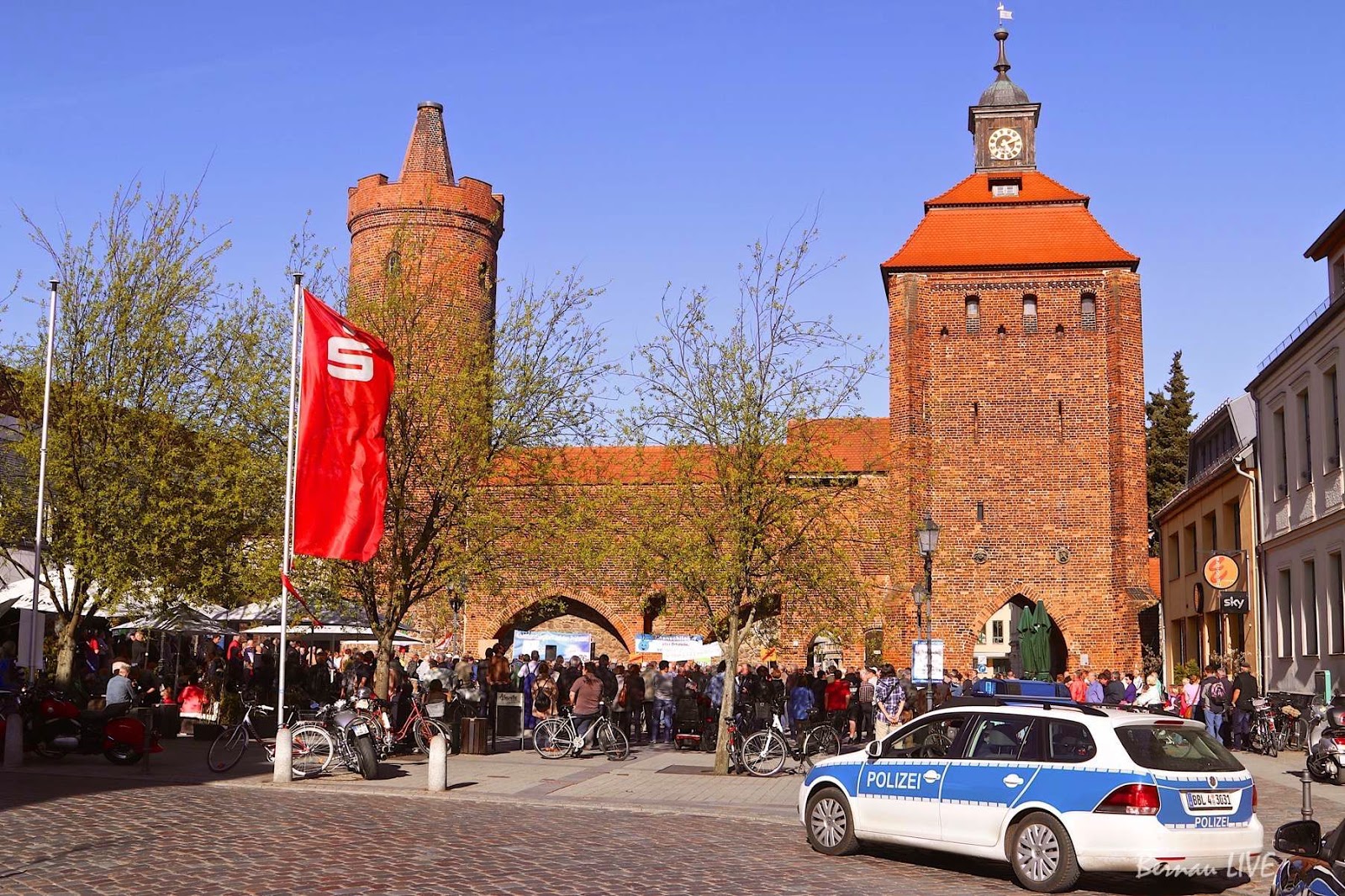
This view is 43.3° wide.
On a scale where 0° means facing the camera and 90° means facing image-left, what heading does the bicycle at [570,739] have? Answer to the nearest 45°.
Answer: approximately 270°

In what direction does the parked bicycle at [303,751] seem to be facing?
to the viewer's left

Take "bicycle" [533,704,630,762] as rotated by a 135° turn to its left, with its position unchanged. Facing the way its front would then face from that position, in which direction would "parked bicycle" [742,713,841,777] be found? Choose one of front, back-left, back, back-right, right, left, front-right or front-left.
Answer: back

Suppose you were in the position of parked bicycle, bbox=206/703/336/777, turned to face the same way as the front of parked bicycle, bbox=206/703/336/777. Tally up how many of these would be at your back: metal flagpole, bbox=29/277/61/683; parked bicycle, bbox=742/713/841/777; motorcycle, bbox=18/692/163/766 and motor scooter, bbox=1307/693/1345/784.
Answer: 2

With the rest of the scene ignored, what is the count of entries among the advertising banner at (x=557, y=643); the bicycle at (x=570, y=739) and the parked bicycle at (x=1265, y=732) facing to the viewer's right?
1

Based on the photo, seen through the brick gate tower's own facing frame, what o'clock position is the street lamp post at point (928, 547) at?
The street lamp post is roughly at 12 o'clock from the brick gate tower.

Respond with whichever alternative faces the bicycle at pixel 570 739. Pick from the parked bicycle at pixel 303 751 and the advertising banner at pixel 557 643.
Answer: the advertising banner

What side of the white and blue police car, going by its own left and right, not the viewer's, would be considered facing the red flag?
front

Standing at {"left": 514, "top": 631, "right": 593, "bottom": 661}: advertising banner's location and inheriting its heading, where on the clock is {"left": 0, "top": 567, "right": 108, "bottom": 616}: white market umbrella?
The white market umbrella is roughly at 1 o'clock from the advertising banner.

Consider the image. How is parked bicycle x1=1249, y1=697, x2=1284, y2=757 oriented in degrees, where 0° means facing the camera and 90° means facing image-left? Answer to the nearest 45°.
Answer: approximately 135°
